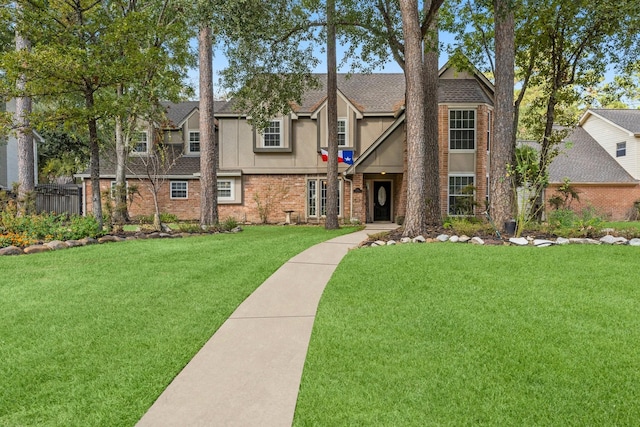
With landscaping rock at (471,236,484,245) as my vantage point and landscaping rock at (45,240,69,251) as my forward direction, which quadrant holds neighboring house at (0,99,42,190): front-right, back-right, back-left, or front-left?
front-right

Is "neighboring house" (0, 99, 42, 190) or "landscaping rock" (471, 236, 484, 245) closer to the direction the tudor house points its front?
the landscaping rock

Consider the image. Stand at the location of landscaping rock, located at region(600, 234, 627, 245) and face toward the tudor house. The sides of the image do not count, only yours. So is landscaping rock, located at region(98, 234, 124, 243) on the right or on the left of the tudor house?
left

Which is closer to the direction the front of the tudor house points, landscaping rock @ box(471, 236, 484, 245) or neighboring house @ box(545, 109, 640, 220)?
the landscaping rock

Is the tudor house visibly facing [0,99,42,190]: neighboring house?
no

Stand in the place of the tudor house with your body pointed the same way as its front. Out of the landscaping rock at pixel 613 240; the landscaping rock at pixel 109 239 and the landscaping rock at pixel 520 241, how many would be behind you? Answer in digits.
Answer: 0

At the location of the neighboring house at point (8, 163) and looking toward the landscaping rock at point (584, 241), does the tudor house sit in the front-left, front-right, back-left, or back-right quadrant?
front-left

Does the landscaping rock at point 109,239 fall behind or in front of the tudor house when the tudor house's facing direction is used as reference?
in front

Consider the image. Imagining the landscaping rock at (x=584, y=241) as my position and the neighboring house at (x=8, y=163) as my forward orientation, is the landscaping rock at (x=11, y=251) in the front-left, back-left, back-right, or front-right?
front-left

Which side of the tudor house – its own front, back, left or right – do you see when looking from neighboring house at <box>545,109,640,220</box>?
left

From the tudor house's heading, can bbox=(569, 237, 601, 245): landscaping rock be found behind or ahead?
ahead

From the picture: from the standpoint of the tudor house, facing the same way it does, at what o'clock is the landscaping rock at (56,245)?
The landscaping rock is roughly at 1 o'clock from the tudor house.

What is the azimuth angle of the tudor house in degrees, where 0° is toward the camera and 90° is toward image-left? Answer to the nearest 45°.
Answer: approximately 0°

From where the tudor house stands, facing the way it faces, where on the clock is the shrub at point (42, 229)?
The shrub is roughly at 1 o'clock from the tudor house.
